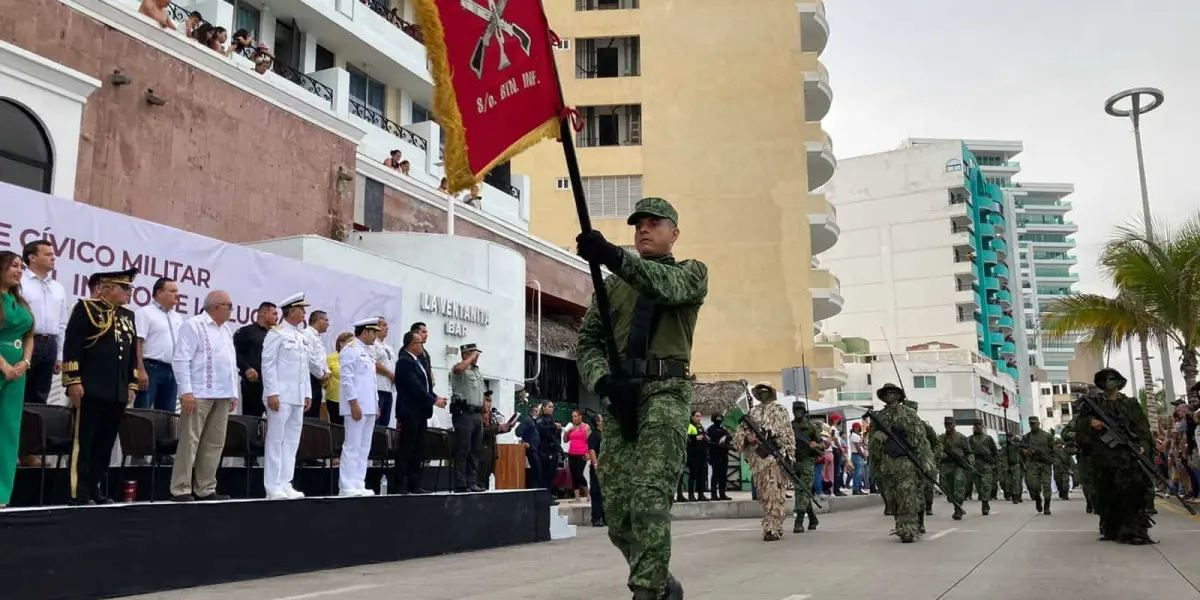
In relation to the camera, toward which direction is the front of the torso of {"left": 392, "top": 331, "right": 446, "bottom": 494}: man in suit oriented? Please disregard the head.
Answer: to the viewer's right

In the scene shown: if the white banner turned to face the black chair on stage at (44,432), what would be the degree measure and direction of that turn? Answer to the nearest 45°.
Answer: approximately 45° to its right

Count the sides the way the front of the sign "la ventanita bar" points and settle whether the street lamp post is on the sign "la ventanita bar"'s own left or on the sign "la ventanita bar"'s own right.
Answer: on the sign "la ventanita bar"'s own left

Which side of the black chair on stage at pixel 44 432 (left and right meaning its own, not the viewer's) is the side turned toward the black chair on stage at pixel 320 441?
left

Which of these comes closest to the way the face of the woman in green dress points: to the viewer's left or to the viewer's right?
to the viewer's right

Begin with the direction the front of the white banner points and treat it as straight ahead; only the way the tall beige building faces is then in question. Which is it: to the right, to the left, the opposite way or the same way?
the same way

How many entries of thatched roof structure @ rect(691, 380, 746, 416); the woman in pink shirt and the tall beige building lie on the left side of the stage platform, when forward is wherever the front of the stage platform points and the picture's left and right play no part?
3

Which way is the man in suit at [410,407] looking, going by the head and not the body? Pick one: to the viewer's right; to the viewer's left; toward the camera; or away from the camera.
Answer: to the viewer's right

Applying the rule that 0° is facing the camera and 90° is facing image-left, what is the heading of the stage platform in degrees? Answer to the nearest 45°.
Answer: approximately 315°

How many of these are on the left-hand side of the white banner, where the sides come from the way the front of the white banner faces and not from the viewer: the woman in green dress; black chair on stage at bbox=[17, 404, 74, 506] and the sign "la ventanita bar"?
1

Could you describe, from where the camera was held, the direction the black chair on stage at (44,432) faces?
facing the viewer and to the right of the viewer

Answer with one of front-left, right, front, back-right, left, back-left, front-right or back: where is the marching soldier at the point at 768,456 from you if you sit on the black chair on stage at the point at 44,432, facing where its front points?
front-left

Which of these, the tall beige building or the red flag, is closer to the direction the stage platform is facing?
the red flag

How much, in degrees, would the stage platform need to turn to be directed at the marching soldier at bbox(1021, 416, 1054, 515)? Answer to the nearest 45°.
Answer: approximately 90° to its left

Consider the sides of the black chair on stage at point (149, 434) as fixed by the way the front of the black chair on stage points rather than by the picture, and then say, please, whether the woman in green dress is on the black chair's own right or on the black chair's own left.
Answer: on the black chair's own right

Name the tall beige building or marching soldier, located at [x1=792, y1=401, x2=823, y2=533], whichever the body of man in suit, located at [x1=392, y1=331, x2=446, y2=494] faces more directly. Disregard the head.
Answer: the marching soldier

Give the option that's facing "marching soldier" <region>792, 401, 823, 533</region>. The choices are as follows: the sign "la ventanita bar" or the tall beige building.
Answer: the sign "la ventanita bar"
